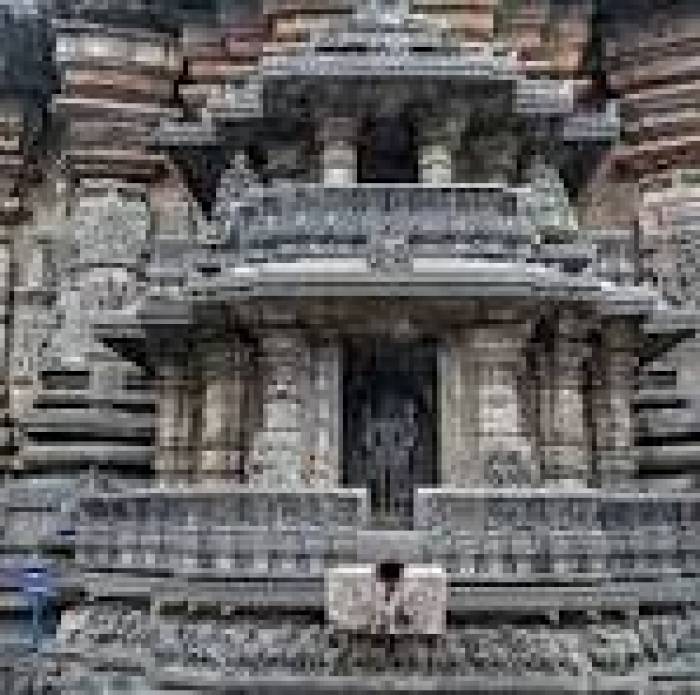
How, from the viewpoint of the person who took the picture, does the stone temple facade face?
facing the viewer
